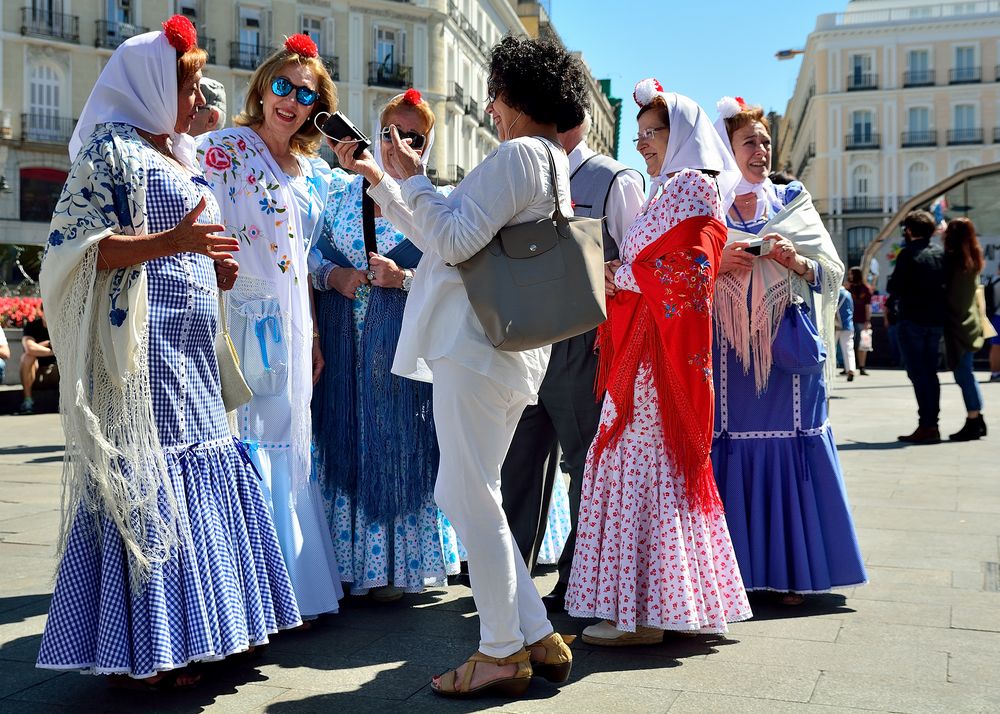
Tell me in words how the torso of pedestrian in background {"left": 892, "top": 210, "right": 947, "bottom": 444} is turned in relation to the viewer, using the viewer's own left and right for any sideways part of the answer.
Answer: facing to the left of the viewer

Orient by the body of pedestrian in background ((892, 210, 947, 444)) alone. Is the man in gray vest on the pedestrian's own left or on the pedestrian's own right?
on the pedestrian's own left

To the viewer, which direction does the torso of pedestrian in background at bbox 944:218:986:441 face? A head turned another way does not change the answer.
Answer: to the viewer's left

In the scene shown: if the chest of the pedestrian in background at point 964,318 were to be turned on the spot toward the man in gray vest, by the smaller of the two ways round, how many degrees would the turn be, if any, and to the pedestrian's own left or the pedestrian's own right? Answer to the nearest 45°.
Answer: approximately 90° to the pedestrian's own left

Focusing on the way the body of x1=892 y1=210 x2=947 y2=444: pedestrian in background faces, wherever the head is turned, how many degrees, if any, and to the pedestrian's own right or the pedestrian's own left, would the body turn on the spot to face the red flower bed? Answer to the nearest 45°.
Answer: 0° — they already face it

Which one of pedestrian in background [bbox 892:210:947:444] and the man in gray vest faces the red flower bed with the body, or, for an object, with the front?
the pedestrian in background

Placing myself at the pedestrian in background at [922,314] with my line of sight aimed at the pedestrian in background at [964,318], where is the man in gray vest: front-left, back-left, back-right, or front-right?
back-right

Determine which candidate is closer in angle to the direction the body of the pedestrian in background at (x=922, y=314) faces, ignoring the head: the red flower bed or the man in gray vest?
the red flower bed
